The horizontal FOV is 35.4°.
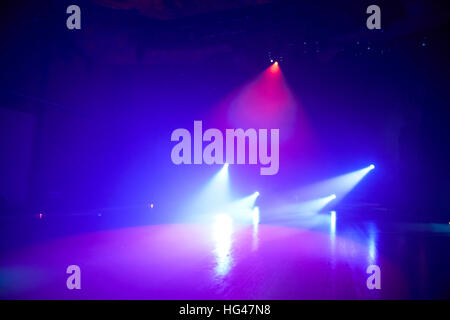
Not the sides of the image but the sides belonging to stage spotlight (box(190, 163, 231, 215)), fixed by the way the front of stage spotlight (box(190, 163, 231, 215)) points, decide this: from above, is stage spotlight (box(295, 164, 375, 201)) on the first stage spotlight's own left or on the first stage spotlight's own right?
on the first stage spotlight's own left

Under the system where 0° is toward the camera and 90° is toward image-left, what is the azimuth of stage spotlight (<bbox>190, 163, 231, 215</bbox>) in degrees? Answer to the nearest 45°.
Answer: approximately 45°

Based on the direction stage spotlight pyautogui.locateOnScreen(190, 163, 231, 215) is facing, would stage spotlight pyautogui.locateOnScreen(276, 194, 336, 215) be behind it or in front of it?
behind
